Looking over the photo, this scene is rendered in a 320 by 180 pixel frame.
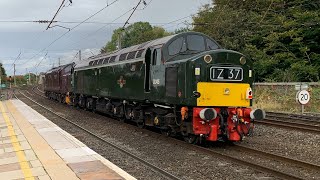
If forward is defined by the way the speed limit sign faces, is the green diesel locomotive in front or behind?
in front

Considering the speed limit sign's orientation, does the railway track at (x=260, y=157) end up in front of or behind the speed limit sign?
in front

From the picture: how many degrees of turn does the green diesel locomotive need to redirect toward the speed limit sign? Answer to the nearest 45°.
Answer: approximately 90° to its left

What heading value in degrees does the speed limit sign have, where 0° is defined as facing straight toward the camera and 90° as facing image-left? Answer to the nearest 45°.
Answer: approximately 0°

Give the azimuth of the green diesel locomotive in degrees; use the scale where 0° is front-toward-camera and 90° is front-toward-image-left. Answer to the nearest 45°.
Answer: approximately 315°

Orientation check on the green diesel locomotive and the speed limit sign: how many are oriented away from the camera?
0
